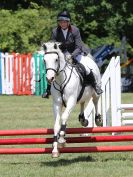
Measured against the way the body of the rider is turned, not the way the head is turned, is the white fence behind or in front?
behind

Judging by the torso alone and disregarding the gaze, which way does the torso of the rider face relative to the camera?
toward the camera
